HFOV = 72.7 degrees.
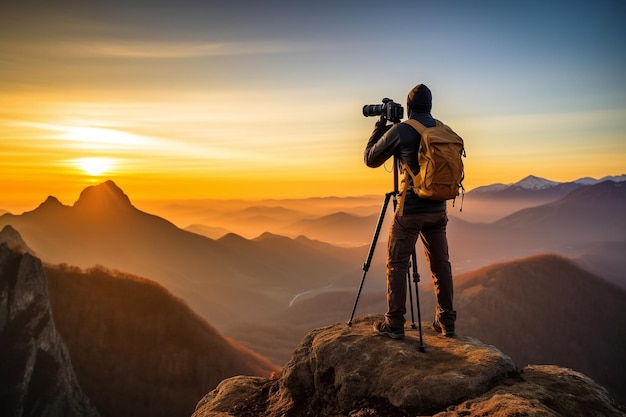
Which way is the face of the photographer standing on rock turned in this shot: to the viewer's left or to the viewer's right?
to the viewer's left

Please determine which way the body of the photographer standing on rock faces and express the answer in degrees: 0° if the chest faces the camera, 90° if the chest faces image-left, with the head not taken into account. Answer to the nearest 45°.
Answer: approximately 135°
